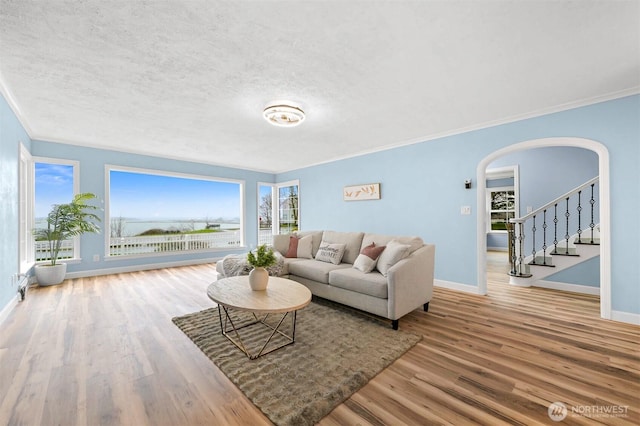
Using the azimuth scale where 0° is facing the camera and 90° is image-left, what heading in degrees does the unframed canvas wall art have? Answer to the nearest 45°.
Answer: approximately 45°

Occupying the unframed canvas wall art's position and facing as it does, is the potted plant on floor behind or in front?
in front

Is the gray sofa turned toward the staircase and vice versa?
no

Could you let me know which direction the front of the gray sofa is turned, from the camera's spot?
facing the viewer and to the left of the viewer

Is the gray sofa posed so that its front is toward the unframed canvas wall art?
no

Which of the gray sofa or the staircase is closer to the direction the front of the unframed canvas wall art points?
the gray sofa

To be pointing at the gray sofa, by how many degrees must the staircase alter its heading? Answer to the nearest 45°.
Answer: approximately 45° to its left

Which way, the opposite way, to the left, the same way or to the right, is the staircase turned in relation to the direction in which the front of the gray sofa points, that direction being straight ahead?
to the right

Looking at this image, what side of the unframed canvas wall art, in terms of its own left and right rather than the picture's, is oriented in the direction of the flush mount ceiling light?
front

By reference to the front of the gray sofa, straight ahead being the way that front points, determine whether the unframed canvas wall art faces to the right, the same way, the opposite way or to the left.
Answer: the same way

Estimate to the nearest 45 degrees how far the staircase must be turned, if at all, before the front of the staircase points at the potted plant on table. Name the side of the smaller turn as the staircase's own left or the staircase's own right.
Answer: approximately 45° to the staircase's own left

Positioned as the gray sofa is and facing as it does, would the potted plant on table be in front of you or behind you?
in front

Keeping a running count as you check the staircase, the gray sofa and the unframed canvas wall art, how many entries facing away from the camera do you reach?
0

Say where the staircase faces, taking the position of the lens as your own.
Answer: facing to the left of the viewer

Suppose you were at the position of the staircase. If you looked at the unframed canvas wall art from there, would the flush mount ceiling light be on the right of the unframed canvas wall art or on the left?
left
